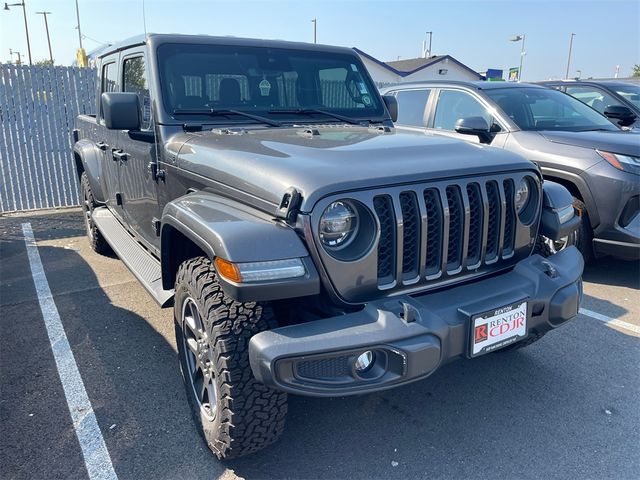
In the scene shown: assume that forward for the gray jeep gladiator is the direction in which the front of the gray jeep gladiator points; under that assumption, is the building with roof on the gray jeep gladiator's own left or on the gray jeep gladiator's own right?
on the gray jeep gladiator's own left

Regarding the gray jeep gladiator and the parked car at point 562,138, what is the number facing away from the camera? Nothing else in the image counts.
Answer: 0

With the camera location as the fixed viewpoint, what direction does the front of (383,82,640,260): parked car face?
facing the viewer and to the right of the viewer

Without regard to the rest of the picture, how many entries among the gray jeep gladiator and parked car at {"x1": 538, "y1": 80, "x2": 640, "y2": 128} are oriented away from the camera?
0

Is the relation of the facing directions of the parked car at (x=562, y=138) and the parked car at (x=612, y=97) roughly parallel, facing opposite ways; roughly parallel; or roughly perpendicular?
roughly parallel

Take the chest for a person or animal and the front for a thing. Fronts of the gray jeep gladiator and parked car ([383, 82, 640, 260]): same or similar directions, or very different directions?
same or similar directions

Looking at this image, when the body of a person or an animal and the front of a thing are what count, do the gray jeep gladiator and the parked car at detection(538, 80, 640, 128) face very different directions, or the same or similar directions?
same or similar directions

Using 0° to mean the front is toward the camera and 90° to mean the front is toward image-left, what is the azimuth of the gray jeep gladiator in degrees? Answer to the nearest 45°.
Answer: approximately 315°

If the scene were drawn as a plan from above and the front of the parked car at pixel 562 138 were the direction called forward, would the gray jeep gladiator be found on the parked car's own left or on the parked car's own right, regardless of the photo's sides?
on the parked car's own right

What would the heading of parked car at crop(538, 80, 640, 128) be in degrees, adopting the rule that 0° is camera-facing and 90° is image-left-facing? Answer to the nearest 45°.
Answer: approximately 315°

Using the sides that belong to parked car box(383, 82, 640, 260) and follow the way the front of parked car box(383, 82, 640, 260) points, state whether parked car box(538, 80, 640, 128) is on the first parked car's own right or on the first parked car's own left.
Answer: on the first parked car's own left

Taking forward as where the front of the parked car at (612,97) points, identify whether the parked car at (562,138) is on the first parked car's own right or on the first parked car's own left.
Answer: on the first parked car's own right

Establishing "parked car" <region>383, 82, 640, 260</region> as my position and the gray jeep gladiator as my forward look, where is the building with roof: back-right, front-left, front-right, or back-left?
back-right
